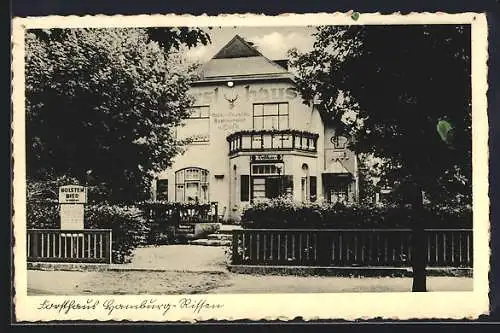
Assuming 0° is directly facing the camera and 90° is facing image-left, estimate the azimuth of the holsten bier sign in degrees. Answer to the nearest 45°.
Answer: approximately 0°
